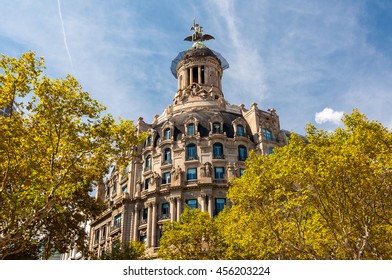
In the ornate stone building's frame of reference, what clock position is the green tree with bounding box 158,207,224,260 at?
The green tree is roughly at 12 o'clock from the ornate stone building.

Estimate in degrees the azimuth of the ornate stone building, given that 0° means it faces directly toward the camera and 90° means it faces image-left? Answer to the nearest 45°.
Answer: approximately 0°

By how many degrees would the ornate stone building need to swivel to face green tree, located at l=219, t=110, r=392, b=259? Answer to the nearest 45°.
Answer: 0° — it already faces it

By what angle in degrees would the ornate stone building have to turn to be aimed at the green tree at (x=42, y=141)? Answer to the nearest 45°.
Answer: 0° — it already faces it
